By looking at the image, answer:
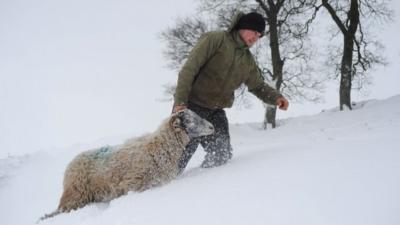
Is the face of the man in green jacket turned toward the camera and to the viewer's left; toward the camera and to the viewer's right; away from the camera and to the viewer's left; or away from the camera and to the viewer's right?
toward the camera and to the viewer's right

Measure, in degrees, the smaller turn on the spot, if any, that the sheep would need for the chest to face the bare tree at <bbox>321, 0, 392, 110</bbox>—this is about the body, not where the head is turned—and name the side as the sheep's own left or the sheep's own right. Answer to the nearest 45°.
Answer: approximately 45° to the sheep's own left

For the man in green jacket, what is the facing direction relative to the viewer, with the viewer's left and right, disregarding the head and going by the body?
facing the viewer and to the right of the viewer

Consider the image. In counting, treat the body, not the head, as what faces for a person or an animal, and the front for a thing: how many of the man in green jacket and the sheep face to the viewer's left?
0

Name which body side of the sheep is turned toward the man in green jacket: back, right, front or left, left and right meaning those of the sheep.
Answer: front

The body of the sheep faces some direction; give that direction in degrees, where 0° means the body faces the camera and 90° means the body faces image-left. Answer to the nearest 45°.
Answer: approximately 270°

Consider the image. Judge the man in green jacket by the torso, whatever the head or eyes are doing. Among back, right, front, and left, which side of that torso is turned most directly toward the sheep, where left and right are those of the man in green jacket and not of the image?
right
